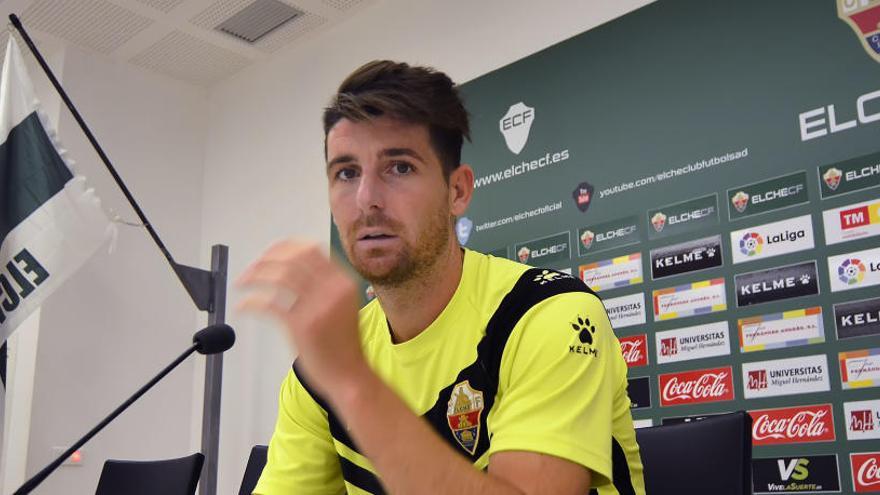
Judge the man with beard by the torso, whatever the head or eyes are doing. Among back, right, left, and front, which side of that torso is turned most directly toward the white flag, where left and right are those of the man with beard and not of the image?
right

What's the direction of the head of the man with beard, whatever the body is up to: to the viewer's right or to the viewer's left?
to the viewer's left

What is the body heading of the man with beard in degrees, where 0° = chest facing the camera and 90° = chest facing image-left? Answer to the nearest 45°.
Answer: approximately 45°

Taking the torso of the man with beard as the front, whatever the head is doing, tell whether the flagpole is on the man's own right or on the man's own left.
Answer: on the man's own right
